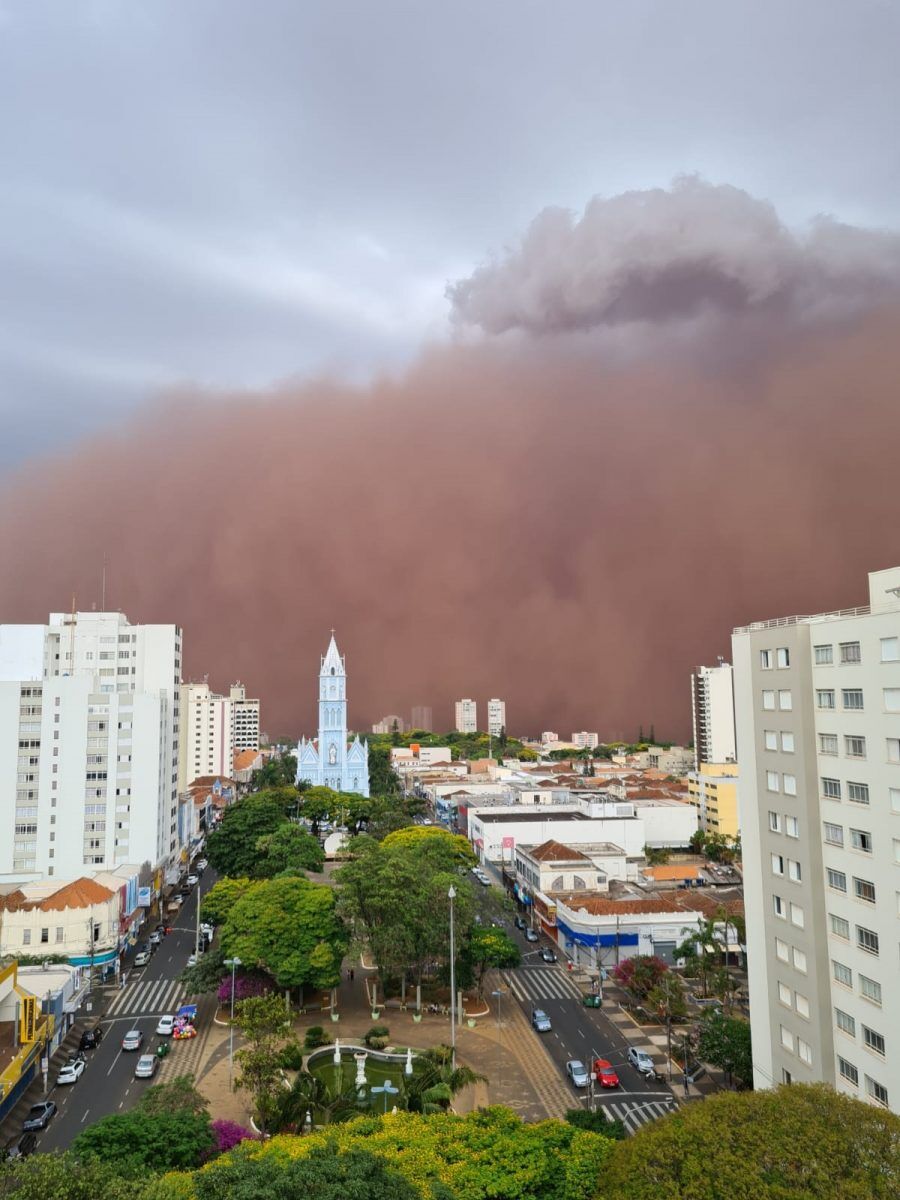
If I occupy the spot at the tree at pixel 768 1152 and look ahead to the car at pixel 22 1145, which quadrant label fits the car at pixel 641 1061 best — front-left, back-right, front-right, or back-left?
front-right

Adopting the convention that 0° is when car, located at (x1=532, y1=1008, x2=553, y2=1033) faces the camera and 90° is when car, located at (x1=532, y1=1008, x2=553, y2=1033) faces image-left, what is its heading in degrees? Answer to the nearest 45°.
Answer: approximately 315°

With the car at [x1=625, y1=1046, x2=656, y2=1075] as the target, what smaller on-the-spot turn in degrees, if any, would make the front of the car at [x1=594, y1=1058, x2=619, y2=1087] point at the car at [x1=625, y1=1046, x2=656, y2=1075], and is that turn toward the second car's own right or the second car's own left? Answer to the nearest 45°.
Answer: approximately 90° to the second car's own left

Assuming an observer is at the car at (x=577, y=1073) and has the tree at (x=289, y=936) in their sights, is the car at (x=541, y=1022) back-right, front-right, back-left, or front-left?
front-right

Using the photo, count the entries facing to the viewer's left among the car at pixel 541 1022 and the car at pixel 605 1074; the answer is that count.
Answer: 0

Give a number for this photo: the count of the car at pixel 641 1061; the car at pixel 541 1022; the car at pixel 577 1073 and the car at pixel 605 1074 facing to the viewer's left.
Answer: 0

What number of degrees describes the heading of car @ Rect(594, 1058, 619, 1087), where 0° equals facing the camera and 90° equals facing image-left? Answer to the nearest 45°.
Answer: approximately 315°

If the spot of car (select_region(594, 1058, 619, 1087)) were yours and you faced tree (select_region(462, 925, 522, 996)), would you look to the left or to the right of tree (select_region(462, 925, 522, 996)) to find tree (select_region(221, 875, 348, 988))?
left

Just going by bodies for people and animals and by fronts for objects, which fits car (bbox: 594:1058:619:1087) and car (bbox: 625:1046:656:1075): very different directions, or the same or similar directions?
same or similar directions

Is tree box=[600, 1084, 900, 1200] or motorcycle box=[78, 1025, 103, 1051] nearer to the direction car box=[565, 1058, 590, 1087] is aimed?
the tree
